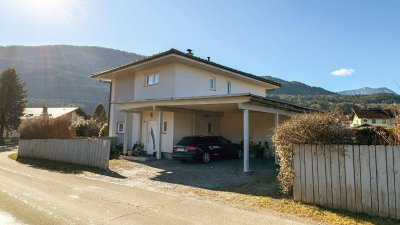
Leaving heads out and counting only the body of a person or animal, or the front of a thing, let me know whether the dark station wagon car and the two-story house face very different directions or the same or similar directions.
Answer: very different directions

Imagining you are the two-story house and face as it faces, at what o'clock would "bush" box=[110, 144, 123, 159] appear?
The bush is roughly at 2 o'clock from the two-story house.

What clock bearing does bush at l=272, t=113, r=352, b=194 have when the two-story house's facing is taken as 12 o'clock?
The bush is roughly at 10 o'clock from the two-story house.

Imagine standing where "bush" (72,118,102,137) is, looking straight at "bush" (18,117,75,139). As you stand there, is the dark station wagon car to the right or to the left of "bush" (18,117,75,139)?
left

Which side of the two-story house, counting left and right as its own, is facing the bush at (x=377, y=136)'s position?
left

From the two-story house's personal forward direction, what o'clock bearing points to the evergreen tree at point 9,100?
The evergreen tree is roughly at 3 o'clock from the two-story house.

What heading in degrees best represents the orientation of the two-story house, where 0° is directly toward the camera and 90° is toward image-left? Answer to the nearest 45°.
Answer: approximately 45°
